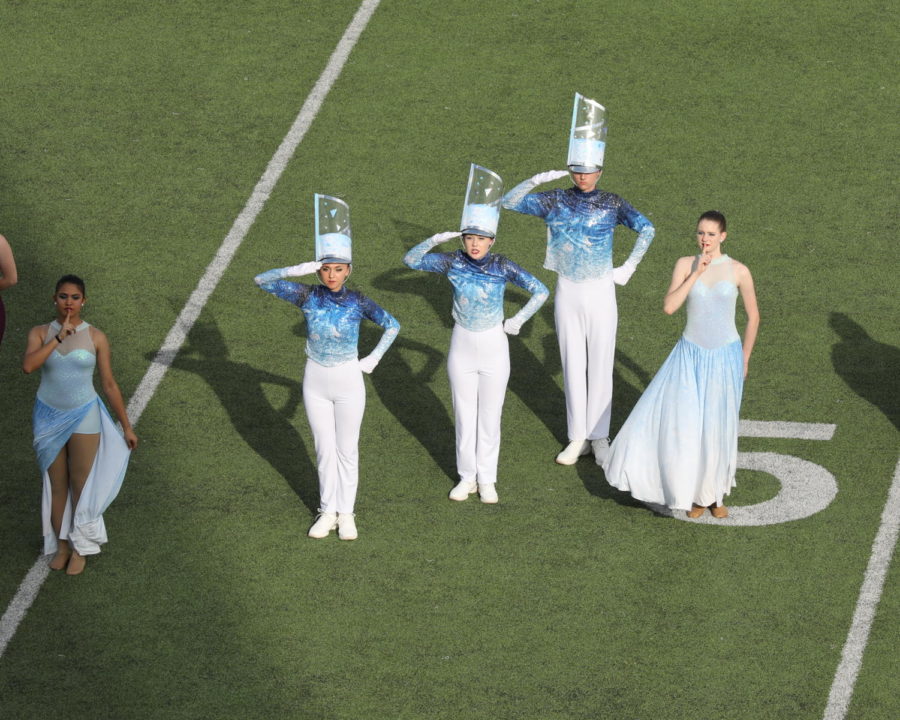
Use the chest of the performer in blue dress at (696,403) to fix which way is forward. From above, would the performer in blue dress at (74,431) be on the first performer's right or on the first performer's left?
on the first performer's right

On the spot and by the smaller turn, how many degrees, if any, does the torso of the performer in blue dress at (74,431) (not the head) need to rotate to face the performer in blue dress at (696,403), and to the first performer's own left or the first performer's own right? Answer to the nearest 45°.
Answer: approximately 90° to the first performer's own left

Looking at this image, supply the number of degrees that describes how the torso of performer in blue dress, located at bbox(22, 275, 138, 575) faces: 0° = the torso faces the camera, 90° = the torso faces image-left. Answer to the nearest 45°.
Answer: approximately 0°

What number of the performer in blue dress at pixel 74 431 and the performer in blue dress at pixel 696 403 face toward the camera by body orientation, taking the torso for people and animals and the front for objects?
2
